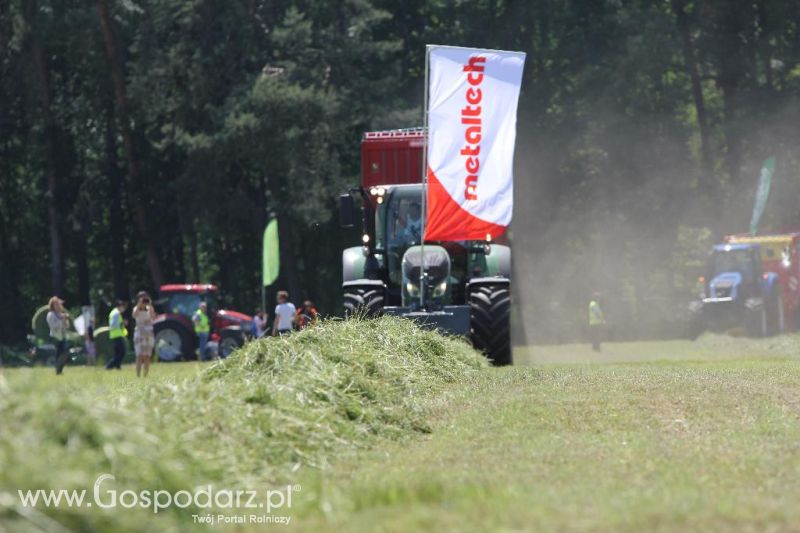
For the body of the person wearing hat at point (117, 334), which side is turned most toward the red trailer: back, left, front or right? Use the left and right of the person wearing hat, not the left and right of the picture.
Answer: front

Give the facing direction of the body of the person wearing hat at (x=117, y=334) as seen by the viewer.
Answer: to the viewer's right

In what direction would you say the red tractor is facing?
to the viewer's right

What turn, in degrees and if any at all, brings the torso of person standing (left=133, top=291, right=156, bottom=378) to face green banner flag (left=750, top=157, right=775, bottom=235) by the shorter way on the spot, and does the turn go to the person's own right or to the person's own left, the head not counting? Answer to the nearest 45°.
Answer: approximately 135° to the person's own left

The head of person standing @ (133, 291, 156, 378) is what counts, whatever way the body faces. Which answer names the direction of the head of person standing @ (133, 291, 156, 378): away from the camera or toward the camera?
toward the camera

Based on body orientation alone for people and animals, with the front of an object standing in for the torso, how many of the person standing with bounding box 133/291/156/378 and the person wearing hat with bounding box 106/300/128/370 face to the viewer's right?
1

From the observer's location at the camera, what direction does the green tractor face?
facing the viewer

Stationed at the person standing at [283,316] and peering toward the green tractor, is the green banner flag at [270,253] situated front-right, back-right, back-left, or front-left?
back-left

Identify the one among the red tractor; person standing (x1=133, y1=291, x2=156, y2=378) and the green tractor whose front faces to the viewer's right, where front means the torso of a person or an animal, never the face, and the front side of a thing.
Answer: the red tractor

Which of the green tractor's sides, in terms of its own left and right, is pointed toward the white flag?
front

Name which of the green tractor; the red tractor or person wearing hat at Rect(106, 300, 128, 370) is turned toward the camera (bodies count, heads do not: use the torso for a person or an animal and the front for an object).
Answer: the green tractor

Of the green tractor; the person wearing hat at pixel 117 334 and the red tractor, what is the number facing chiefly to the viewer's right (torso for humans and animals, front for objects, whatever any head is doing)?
2

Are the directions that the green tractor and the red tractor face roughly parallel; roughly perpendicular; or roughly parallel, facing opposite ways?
roughly perpendicular

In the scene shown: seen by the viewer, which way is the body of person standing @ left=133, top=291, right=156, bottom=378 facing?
toward the camera
